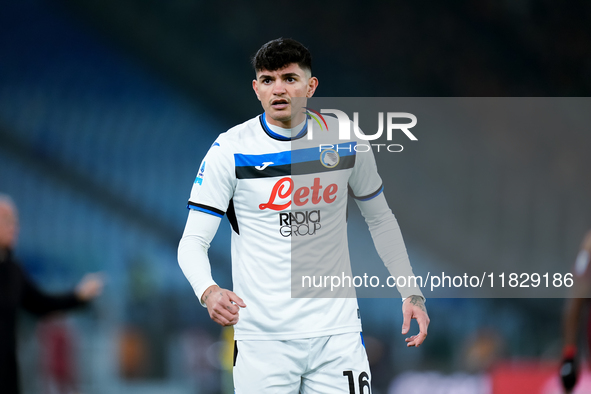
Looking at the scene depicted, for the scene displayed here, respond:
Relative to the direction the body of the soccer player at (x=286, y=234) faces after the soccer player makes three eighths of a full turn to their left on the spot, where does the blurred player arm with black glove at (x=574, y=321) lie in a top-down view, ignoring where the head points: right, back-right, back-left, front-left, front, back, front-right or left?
front

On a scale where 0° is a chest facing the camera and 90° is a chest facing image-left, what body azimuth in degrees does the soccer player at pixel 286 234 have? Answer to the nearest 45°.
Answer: approximately 0°

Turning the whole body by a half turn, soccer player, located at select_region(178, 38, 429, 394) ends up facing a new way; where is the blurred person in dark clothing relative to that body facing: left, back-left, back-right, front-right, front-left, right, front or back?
front-left
